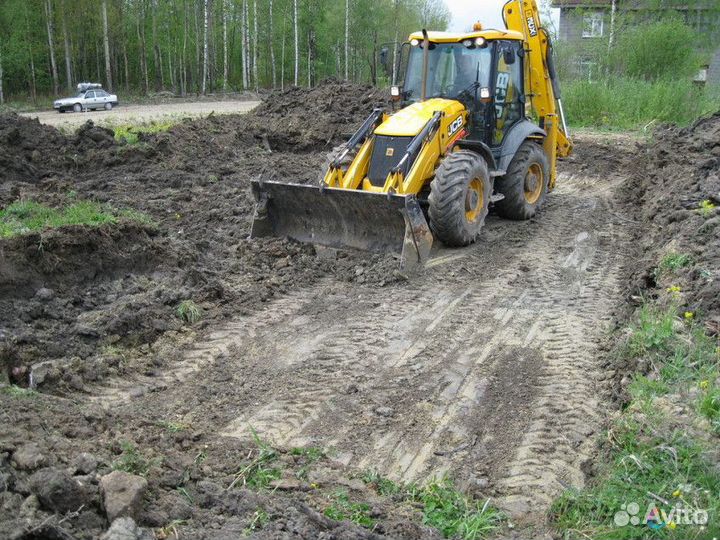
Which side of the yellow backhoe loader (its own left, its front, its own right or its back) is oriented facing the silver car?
right

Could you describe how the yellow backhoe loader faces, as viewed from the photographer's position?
facing the viewer and to the left of the viewer

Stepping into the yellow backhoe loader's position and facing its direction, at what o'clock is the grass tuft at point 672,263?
The grass tuft is roughly at 9 o'clock from the yellow backhoe loader.

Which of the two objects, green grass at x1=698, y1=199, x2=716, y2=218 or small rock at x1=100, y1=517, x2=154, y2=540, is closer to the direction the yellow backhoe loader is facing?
the small rock

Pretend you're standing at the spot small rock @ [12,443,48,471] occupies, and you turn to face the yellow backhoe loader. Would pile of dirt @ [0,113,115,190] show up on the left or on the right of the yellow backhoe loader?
left

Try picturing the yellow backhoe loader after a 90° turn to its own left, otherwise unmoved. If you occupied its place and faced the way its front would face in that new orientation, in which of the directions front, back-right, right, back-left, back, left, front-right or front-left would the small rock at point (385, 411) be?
front-right

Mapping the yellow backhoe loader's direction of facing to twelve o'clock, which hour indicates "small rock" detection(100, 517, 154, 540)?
The small rock is roughly at 11 o'clock from the yellow backhoe loader.

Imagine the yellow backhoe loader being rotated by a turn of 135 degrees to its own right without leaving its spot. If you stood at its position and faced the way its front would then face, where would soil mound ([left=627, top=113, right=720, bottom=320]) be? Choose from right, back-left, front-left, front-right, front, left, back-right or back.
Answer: right

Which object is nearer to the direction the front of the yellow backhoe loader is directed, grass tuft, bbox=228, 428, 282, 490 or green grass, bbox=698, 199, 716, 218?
the grass tuft

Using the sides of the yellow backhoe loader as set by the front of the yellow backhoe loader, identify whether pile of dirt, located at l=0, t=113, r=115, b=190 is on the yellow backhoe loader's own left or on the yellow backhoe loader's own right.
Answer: on the yellow backhoe loader's own right

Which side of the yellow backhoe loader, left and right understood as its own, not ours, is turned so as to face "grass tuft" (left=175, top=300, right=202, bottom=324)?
front

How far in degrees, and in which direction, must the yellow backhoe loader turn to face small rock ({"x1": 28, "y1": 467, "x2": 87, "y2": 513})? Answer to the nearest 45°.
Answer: approximately 45° to its left

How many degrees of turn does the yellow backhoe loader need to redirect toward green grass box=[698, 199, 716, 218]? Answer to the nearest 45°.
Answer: approximately 135° to its left

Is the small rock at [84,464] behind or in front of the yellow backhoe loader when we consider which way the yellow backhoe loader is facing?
in front

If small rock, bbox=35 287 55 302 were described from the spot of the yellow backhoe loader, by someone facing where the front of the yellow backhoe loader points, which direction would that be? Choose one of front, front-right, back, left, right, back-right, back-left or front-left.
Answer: front
